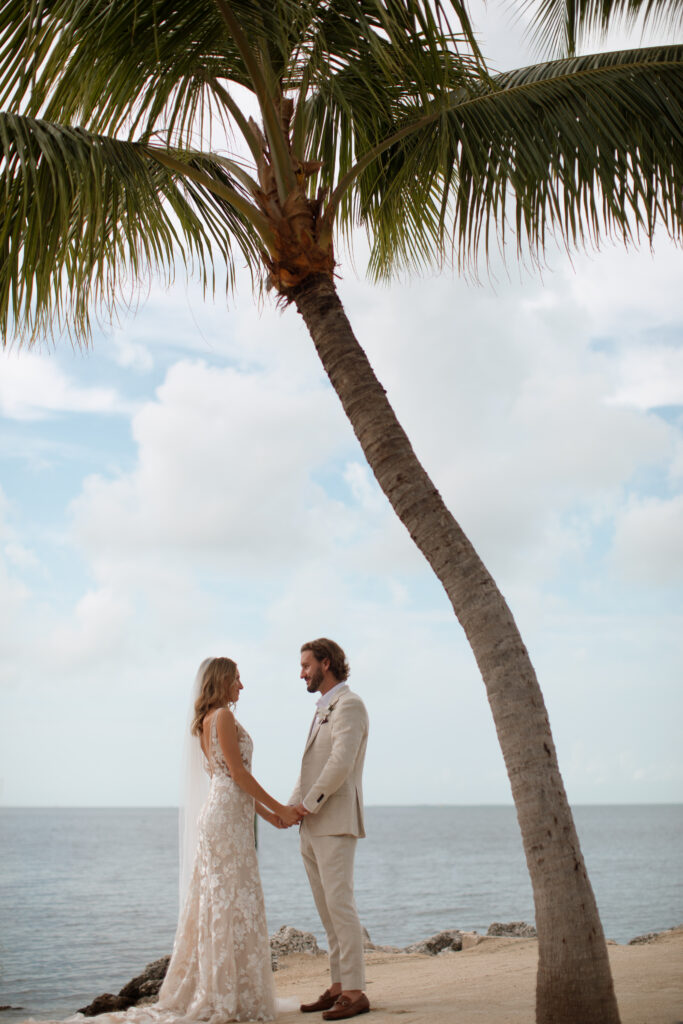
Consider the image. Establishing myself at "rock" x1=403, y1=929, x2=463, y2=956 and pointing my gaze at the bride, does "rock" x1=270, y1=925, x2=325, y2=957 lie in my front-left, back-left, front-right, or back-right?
front-right

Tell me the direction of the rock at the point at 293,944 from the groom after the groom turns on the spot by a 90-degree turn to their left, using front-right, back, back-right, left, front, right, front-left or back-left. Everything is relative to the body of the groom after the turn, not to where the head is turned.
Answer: back

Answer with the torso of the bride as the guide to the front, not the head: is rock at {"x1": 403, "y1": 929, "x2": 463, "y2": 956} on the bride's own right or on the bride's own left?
on the bride's own left

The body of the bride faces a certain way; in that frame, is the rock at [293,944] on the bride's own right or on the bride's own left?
on the bride's own left

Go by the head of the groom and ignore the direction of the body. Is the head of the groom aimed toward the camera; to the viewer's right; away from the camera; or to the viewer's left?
to the viewer's left

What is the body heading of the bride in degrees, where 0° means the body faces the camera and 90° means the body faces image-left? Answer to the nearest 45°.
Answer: approximately 270°

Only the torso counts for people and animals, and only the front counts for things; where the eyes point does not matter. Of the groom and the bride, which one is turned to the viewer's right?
the bride

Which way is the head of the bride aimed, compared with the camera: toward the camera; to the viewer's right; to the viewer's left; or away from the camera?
to the viewer's right

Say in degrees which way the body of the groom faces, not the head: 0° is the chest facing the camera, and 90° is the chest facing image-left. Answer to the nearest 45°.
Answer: approximately 90°

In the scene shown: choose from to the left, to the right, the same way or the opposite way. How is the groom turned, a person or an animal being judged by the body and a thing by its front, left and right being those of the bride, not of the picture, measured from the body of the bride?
the opposite way

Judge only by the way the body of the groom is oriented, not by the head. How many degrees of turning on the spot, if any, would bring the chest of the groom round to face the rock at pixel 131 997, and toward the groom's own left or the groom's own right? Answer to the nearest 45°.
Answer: approximately 45° to the groom's own right

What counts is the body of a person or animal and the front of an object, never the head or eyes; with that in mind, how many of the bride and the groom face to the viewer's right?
1

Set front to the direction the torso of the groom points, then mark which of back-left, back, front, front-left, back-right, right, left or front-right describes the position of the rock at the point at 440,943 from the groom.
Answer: right

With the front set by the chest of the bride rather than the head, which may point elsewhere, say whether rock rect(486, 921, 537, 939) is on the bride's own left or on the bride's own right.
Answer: on the bride's own left

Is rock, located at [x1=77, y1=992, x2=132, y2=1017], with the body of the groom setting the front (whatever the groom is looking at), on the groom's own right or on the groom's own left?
on the groom's own right
